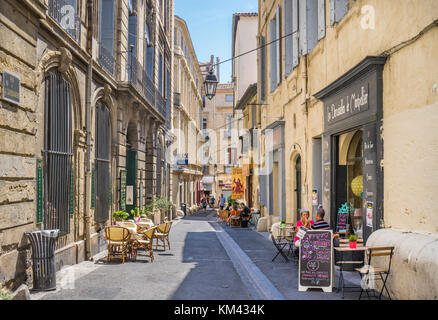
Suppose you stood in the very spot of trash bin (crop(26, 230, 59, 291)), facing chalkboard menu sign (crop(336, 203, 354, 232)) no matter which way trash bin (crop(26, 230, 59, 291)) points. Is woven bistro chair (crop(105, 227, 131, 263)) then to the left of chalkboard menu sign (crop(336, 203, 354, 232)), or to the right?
left

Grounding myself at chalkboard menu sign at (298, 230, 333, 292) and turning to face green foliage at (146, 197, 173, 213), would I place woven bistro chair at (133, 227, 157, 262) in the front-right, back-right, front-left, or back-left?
front-left

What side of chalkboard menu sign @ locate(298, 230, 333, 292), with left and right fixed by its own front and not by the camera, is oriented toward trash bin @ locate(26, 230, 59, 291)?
right

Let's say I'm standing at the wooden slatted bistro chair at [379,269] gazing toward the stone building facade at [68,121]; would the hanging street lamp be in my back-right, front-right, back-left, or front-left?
front-right

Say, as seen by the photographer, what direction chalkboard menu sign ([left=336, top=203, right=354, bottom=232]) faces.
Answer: facing the viewer and to the left of the viewer

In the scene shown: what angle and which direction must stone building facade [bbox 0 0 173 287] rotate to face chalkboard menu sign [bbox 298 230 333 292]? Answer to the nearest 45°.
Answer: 0° — it already faces it

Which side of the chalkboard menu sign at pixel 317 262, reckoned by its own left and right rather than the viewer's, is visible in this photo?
front

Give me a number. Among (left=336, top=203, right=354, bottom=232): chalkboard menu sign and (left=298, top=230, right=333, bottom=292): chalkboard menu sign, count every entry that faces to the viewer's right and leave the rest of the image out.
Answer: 0

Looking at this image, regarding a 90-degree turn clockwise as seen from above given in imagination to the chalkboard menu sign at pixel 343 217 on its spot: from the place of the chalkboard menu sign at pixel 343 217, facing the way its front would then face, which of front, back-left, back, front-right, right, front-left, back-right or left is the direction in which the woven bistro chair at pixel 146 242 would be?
front-left

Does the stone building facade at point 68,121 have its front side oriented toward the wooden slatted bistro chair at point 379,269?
yes

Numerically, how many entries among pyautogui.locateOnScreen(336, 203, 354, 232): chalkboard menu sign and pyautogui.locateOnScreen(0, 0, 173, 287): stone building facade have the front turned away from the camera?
0

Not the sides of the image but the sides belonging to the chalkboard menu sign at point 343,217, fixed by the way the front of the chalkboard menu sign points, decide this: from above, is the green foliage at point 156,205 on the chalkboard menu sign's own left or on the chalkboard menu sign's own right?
on the chalkboard menu sign's own right

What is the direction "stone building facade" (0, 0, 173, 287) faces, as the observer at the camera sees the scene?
facing the viewer and to the right of the viewer

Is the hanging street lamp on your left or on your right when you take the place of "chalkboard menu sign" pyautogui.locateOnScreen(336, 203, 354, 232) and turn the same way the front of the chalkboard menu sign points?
on your right

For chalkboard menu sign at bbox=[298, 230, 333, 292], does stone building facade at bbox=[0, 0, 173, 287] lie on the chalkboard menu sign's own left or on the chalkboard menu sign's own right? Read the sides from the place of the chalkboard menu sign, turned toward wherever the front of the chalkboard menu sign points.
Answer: on the chalkboard menu sign's own right
